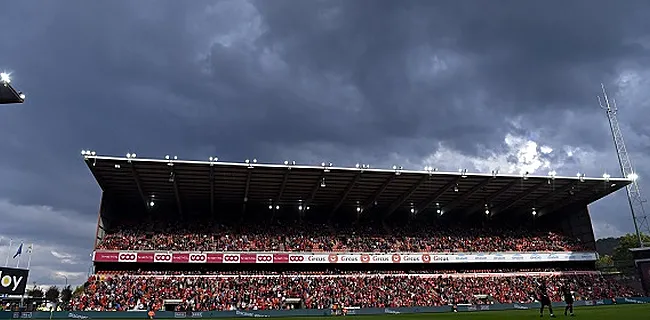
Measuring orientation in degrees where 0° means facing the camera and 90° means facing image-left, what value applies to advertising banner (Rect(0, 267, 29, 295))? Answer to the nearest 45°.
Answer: approximately 0°

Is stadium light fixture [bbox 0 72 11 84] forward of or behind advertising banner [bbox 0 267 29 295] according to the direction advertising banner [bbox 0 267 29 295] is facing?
forward
